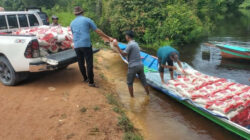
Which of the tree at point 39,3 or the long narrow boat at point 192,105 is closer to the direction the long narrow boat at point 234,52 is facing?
the tree

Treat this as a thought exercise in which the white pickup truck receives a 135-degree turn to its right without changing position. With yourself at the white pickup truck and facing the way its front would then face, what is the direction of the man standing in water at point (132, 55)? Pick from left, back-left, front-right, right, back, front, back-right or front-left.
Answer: front

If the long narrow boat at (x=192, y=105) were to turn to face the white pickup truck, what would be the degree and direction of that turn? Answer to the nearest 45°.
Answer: approximately 45° to its left

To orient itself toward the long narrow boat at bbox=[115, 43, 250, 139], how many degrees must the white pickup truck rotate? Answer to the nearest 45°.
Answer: approximately 135° to its right

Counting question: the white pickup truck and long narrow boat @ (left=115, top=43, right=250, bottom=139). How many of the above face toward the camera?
0

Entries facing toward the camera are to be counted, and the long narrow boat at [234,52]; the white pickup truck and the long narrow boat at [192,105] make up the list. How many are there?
0

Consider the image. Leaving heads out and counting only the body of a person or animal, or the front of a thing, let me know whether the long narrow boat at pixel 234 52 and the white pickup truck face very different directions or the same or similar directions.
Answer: same or similar directions

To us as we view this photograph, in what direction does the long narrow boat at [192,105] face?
facing away from the viewer and to the left of the viewer

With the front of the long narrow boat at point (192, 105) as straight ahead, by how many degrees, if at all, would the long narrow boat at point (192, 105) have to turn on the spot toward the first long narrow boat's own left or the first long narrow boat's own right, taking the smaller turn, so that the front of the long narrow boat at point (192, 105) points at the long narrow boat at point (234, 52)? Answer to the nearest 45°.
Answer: approximately 45° to the first long narrow boat's own right

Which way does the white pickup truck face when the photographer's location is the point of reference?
facing away from the viewer and to the left of the viewer

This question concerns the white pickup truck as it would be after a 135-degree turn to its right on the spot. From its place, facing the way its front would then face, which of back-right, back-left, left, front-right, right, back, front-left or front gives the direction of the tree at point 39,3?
left

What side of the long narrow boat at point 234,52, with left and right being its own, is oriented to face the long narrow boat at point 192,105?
left

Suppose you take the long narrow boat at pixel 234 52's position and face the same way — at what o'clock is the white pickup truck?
The white pickup truck is roughly at 10 o'clock from the long narrow boat.

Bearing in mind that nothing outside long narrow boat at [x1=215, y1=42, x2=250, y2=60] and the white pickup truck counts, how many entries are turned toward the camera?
0

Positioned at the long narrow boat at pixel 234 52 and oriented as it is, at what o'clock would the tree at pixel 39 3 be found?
The tree is roughly at 1 o'clock from the long narrow boat.

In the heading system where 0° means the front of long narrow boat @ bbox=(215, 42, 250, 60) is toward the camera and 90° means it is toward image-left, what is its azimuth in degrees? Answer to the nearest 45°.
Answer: approximately 90°

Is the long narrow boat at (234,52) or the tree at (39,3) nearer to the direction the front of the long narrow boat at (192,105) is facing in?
the tree
